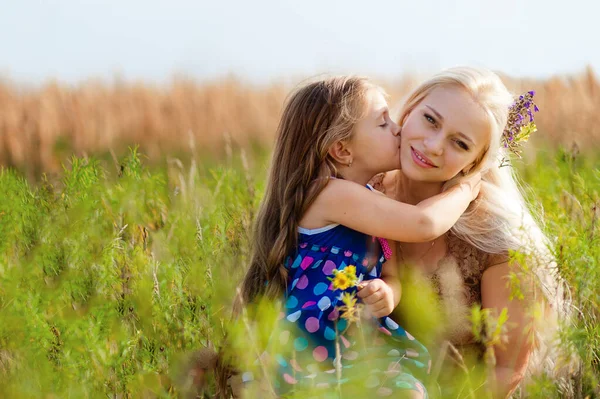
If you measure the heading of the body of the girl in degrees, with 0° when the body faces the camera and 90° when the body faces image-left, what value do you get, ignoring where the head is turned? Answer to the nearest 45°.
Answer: approximately 270°

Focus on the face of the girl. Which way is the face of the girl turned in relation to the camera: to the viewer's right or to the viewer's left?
to the viewer's right

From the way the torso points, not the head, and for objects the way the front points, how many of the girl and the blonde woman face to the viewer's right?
1

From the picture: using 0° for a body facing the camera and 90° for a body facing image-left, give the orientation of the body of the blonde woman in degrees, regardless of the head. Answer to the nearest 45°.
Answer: approximately 45°

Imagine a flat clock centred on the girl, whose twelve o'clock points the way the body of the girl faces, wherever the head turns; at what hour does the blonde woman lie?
The blonde woman is roughly at 11 o'clock from the girl.
